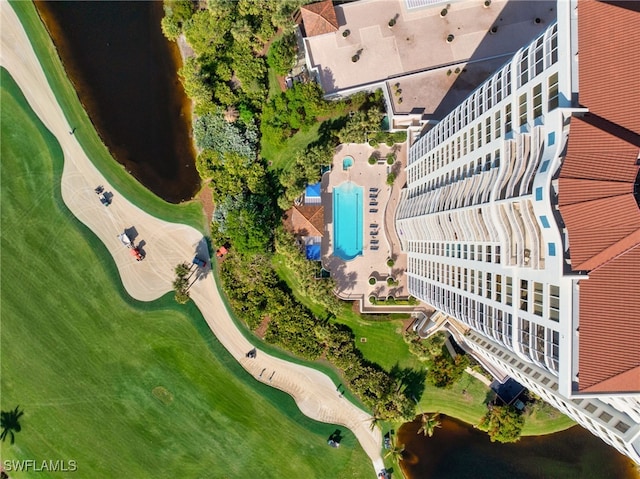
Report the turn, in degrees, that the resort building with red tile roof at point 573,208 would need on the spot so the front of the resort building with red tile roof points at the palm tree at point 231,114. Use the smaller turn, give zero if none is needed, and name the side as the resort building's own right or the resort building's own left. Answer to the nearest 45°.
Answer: approximately 45° to the resort building's own right

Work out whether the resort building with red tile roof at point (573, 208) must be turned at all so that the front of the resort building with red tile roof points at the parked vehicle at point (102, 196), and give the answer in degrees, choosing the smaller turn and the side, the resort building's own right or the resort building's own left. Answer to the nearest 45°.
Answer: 0° — it already faces it

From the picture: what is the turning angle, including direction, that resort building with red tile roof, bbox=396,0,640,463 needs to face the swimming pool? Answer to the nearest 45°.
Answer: approximately 45° to its right

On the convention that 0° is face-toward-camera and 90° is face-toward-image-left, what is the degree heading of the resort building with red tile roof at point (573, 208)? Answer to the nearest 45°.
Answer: approximately 90°
